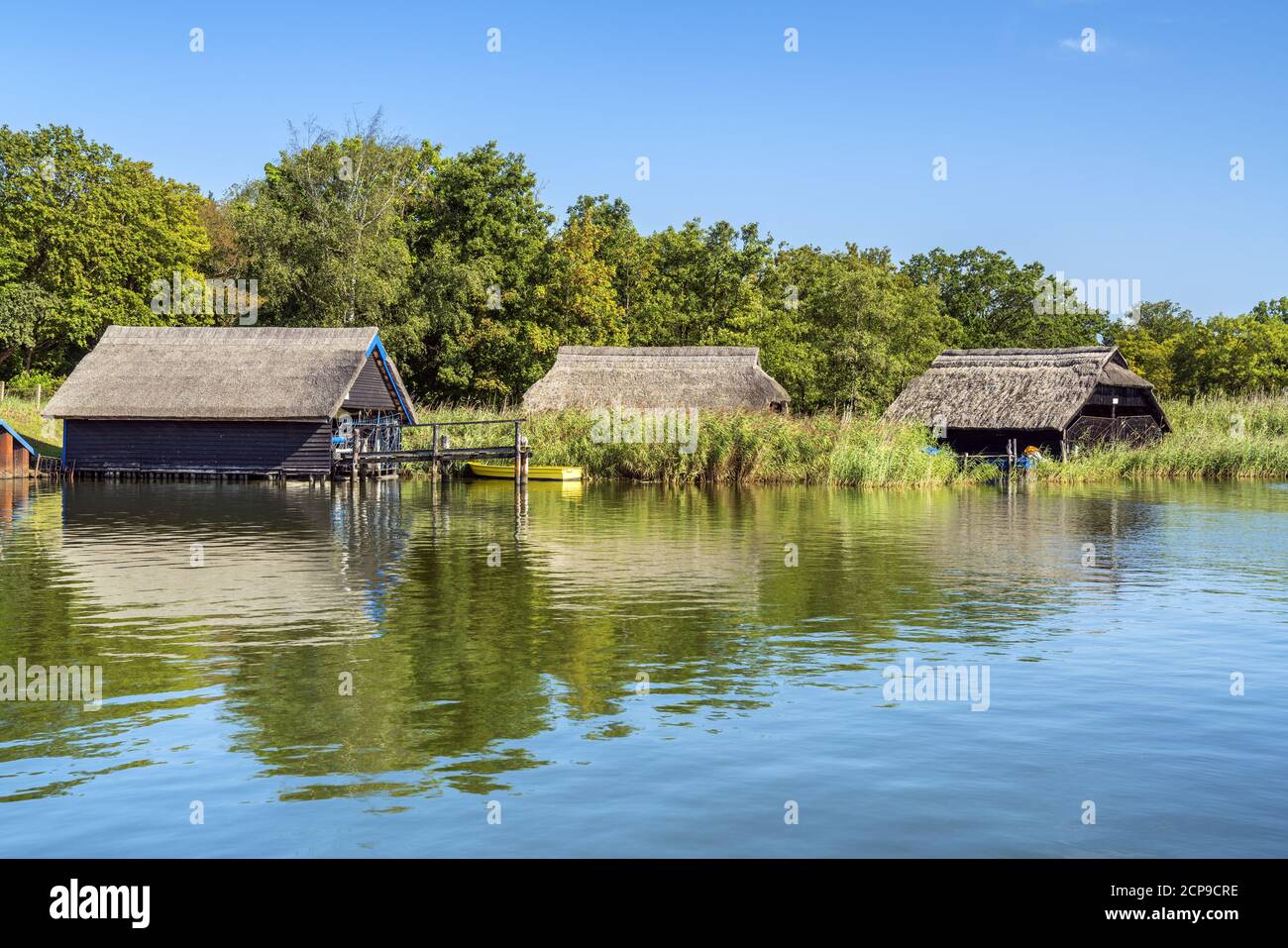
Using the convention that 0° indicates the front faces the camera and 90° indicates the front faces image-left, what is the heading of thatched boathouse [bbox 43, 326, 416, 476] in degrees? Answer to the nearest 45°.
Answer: approximately 270°

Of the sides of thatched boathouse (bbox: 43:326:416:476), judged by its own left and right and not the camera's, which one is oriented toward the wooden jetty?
front

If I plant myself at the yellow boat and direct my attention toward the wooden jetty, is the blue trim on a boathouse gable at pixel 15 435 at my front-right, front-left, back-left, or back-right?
front-right

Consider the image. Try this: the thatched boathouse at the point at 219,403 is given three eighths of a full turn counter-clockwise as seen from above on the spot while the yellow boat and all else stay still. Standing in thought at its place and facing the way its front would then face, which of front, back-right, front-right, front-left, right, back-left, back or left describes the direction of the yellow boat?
back-right
